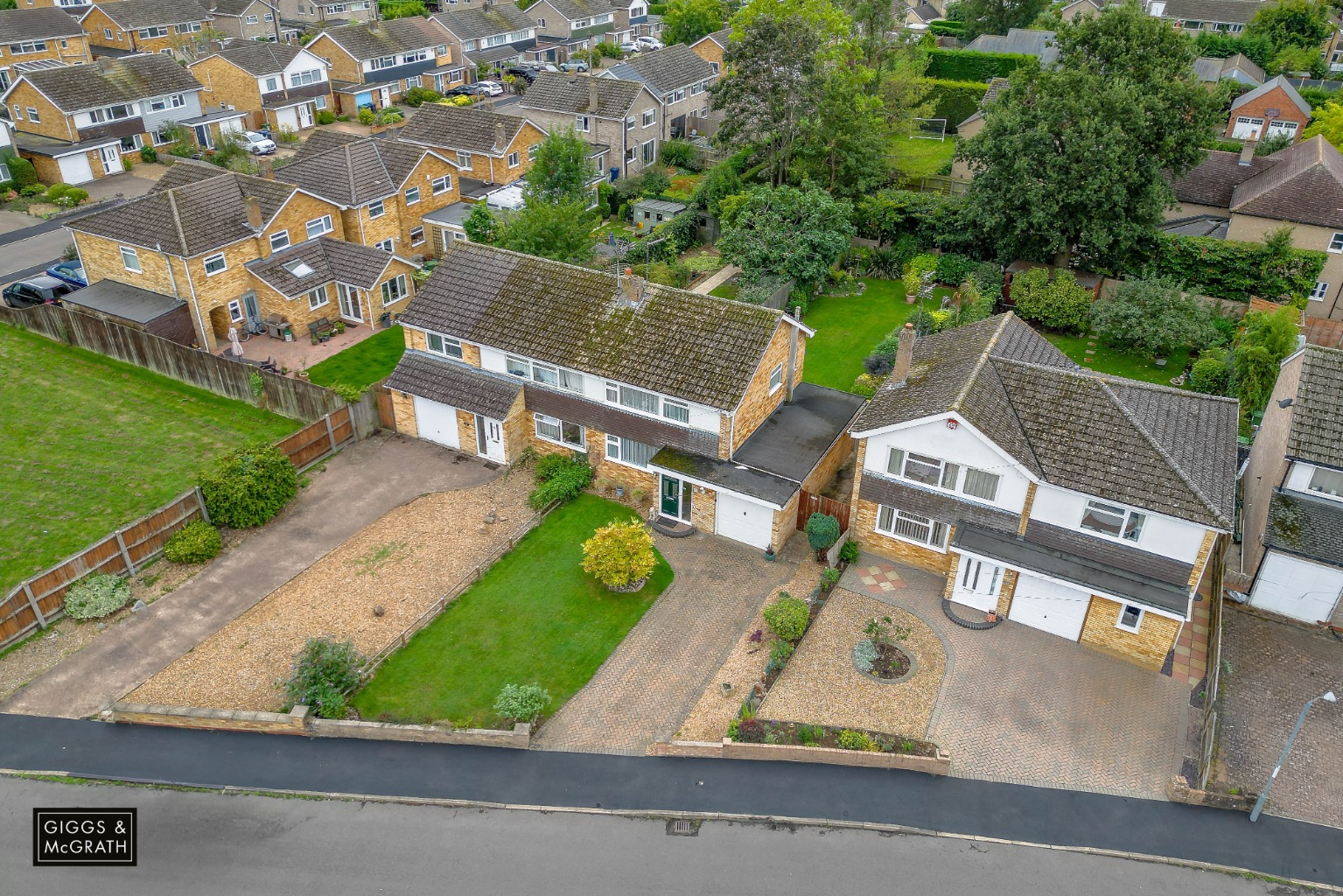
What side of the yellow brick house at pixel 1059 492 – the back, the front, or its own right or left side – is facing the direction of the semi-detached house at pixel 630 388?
right

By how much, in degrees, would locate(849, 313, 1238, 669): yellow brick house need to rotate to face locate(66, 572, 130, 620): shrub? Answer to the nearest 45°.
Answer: approximately 45° to its right

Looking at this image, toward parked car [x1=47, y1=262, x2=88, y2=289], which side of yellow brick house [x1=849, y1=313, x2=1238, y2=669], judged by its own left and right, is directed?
right

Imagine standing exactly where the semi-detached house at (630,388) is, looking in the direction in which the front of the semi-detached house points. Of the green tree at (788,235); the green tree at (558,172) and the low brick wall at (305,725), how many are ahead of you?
1

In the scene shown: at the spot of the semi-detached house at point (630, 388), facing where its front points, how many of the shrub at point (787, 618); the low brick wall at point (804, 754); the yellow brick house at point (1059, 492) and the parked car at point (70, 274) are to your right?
1

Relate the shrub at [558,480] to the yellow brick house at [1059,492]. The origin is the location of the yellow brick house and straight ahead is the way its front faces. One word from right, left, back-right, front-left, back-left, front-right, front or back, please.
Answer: right

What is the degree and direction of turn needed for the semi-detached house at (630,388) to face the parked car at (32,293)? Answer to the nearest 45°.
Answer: approximately 90° to its right

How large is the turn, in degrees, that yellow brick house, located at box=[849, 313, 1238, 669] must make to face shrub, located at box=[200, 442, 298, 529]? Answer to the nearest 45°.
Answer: approximately 90° to its right

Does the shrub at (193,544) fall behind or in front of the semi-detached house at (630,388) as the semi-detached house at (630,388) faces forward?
in front

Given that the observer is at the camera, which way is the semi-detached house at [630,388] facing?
facing the viewer and to the left of the viewer

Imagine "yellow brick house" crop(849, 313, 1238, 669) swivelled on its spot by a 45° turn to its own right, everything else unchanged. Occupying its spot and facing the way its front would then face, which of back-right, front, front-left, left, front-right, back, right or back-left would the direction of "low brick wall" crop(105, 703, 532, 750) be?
front

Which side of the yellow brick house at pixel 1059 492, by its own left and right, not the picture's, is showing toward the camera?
front

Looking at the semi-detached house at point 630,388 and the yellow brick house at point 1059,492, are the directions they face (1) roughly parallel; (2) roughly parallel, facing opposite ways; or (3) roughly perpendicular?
roughly parallel

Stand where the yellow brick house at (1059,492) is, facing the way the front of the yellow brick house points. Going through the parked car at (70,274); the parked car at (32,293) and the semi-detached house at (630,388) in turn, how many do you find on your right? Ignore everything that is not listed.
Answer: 3

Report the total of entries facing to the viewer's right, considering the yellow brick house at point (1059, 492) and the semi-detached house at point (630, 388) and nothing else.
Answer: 0

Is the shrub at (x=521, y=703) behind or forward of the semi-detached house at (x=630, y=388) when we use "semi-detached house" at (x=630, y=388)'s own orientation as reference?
forward

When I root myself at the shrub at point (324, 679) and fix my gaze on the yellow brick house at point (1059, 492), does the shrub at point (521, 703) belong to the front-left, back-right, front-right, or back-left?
front-right

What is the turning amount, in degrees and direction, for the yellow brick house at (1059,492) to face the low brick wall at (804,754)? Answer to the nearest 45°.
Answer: approximately 45° to its right

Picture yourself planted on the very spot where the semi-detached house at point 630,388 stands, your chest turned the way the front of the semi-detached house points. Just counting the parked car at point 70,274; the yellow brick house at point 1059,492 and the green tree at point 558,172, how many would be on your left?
1
